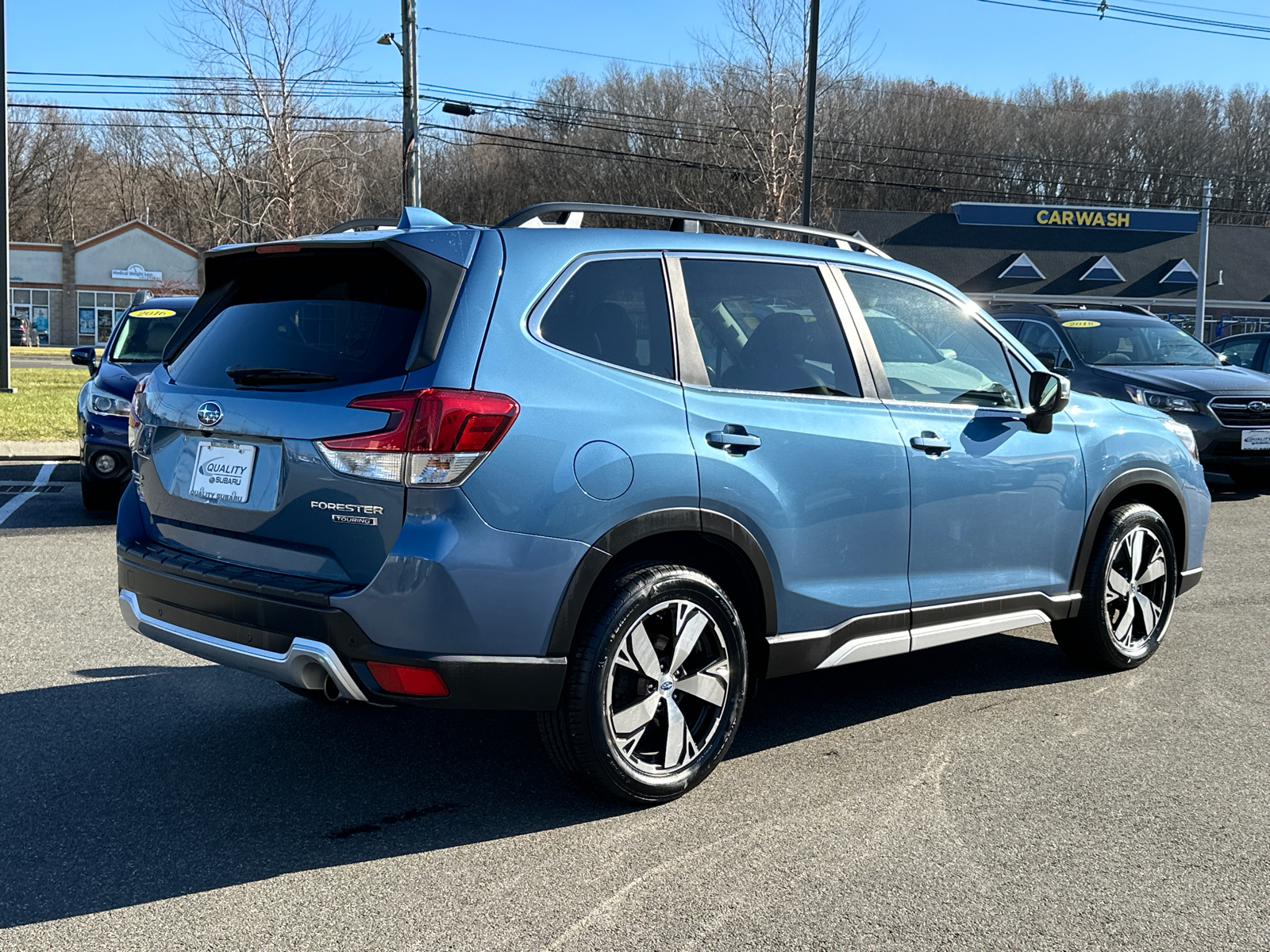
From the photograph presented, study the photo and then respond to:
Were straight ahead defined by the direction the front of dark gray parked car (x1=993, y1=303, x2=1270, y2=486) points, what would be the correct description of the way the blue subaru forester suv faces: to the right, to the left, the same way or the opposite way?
to the left

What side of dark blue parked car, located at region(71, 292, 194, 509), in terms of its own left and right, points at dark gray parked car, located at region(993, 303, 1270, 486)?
left

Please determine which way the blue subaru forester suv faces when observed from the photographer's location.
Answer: facing away from the viewer and to the right of the viewer

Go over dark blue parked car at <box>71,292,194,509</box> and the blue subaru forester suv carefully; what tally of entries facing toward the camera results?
1

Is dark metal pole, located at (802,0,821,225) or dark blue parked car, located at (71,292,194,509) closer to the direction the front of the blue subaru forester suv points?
the dark metal pole

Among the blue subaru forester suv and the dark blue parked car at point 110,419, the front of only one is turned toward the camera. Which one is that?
the dark blue parked car

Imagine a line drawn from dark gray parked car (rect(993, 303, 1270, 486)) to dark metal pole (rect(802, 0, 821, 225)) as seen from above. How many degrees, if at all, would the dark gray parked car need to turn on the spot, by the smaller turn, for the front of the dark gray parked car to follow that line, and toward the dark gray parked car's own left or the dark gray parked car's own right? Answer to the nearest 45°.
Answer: approximately 180°

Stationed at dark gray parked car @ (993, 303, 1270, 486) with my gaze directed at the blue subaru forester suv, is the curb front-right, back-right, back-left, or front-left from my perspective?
front-right

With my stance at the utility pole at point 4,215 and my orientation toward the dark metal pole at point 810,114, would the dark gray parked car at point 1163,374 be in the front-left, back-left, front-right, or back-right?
front-right

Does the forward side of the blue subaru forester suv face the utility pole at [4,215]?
no

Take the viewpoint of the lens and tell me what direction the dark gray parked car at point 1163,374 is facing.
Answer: facing the viewer and to the right of the viewer

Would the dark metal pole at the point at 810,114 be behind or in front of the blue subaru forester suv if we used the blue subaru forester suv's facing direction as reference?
in front

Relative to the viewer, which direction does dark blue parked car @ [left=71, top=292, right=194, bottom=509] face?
toward the camera

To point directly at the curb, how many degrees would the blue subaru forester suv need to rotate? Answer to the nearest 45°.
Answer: approximately 90° to its left

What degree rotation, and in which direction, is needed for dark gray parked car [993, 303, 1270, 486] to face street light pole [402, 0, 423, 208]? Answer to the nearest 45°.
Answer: approximately 180°

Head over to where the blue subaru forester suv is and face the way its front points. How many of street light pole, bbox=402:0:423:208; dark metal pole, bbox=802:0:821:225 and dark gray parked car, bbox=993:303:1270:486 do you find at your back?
0

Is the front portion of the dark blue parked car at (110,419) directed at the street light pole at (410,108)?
no
